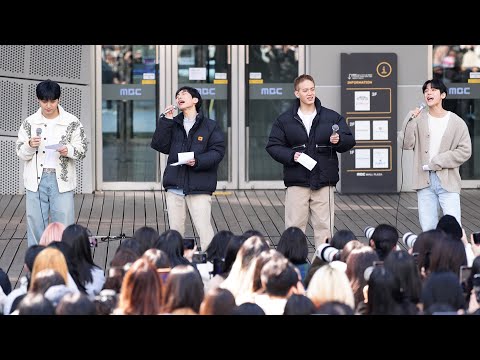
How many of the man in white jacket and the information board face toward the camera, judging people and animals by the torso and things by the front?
2

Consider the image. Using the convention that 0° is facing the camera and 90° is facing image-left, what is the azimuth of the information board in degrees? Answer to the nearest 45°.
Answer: approximately 0°

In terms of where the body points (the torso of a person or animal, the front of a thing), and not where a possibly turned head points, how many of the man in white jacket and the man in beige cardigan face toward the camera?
2

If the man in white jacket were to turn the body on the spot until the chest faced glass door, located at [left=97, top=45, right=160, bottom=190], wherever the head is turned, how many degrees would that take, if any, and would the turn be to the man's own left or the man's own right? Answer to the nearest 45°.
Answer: approximately 180°

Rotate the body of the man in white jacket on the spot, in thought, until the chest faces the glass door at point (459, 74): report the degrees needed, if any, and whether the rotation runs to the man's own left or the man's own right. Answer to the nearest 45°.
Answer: approximately 135° to the man's own left
